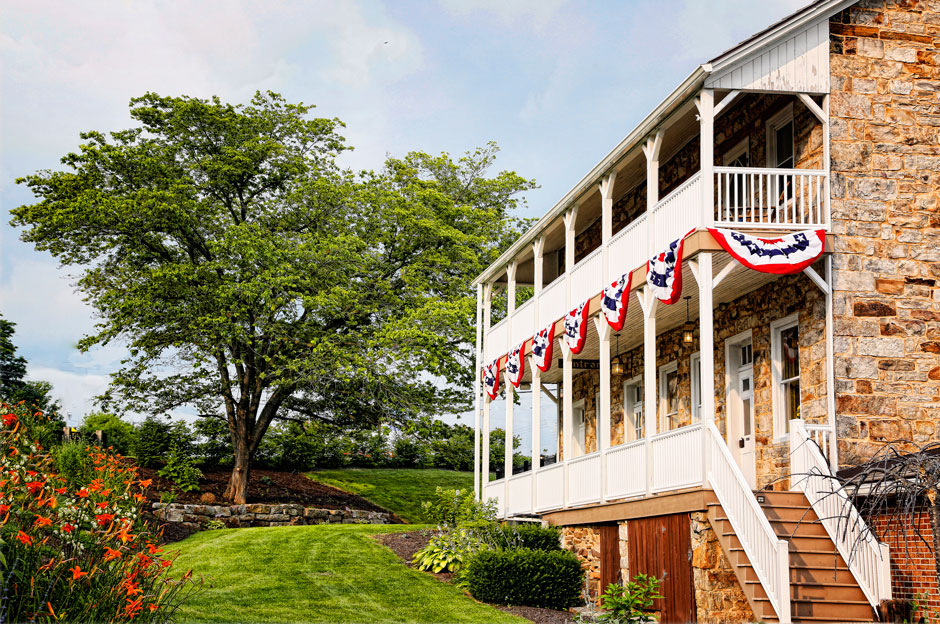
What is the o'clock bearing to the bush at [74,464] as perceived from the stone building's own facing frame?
The bush is roughly at 1 o'clock from the stone building.

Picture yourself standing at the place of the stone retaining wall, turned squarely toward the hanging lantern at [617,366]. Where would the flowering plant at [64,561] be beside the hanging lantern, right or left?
right

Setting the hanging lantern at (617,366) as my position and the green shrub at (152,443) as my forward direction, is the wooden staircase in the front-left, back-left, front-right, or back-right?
back-left

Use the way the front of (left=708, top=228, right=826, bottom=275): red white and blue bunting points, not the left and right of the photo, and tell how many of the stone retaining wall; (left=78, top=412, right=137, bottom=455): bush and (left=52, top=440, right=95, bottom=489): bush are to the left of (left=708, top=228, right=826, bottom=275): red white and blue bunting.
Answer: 0

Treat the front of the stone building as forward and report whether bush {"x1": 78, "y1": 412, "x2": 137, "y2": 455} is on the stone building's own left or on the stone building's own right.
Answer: on the stone building's own right

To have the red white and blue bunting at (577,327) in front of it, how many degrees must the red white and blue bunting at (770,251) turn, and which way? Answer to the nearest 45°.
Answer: approximately 135° to its right

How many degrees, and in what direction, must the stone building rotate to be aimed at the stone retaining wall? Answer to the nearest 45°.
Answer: approximately 90° to its right

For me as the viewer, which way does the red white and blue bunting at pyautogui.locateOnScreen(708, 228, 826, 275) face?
facing the viewer

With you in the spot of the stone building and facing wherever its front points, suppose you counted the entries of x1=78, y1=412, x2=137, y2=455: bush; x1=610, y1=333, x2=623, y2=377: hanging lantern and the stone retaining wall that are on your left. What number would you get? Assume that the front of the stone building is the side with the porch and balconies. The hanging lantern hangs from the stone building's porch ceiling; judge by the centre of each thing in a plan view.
0
